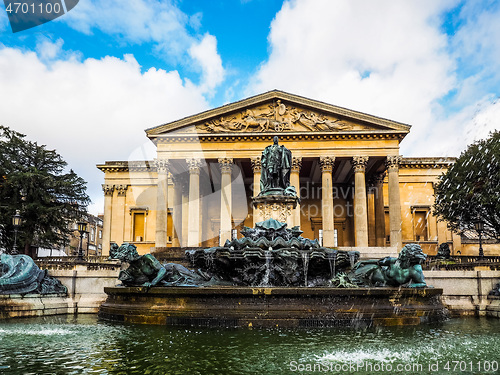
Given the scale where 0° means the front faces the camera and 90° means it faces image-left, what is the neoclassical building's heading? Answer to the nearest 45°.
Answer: approximately 0°

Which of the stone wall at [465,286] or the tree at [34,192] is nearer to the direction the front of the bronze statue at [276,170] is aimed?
the stone wall

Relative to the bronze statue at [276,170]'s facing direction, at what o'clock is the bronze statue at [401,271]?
the bronze statue at [401,271] is roughly at 11 o'clock from the bronze statue at [276,170].

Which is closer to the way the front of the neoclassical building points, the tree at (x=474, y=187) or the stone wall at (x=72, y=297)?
the stone wall

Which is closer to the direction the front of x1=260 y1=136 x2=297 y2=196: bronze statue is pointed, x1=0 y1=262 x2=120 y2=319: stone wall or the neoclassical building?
the stone wall

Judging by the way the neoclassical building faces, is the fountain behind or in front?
in front

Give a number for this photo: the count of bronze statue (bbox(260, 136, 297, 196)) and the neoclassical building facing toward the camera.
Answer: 2

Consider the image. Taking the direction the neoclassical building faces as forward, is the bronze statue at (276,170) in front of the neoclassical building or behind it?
in front

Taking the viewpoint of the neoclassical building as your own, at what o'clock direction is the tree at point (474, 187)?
The tree is roughly at 10 o'clock from the neoclassical building.

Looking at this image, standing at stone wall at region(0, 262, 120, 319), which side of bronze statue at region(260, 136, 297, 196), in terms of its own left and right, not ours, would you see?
right

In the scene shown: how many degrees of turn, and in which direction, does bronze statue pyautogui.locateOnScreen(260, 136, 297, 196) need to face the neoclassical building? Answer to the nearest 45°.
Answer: approximately 180°

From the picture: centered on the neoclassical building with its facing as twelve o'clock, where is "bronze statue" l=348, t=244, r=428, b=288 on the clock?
The bronze statue is roughly at 12 o'clock from the neoclassical building.
